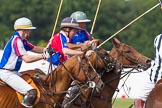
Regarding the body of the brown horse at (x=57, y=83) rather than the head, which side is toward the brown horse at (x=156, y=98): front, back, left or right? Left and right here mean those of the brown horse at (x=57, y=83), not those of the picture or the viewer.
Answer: front

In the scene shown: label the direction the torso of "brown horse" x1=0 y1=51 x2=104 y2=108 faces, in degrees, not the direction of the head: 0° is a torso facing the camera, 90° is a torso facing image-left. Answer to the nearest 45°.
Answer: approximately 270°

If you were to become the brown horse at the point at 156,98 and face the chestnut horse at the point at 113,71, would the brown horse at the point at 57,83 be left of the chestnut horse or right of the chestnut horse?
left
